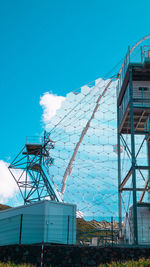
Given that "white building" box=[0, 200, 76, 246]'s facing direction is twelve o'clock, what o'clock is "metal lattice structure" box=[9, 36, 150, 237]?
The metal lattice structure is roughly at 8 o'clock from the white building.

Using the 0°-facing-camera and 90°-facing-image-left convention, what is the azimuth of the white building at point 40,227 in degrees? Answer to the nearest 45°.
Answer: approximately 315°
